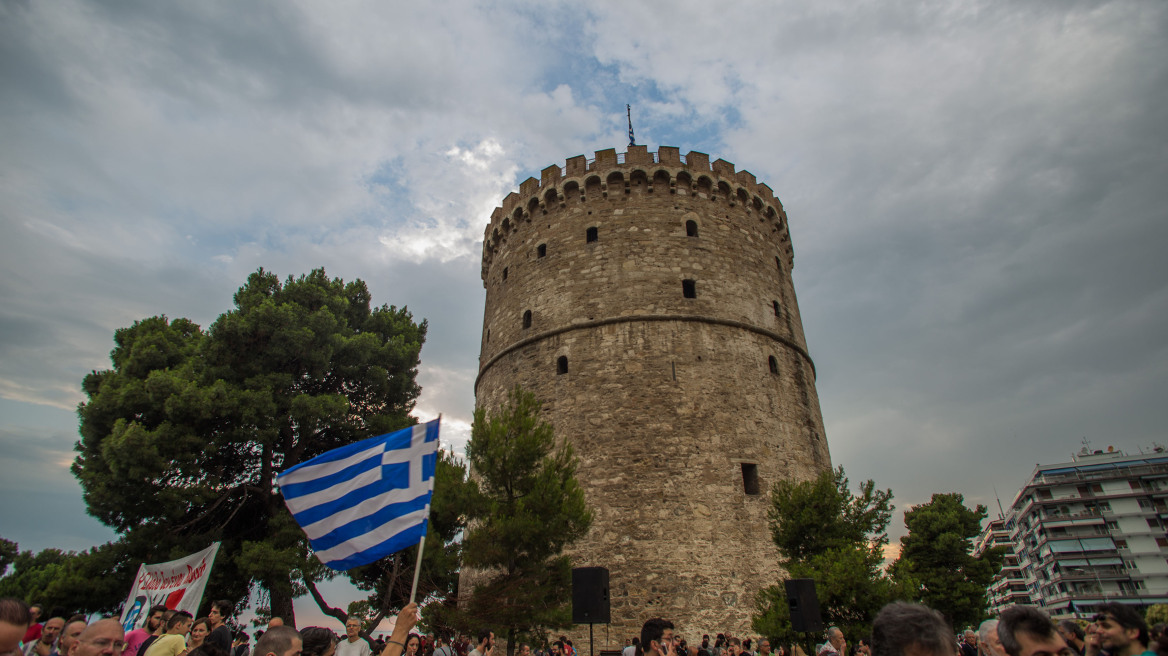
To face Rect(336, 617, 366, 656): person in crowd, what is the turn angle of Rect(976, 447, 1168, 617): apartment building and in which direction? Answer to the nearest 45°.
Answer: approximately 45° to its left

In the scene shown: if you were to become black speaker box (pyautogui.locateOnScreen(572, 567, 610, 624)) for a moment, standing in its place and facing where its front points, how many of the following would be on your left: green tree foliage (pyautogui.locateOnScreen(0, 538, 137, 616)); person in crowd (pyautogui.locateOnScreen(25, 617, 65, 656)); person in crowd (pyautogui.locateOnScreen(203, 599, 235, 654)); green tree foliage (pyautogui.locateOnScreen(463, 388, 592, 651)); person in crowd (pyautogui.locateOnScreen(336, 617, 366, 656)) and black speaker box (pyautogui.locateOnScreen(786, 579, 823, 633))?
1

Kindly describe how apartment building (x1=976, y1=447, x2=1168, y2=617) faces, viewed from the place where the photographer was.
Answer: facing the viewer and to the left of the viewer

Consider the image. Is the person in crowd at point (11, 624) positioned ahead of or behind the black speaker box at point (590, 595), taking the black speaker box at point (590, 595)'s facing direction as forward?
ahead

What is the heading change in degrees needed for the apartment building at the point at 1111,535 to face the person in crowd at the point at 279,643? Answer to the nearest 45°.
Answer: approximately 45° to its left

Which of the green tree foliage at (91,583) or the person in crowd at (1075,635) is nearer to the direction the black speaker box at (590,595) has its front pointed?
the person in crowd

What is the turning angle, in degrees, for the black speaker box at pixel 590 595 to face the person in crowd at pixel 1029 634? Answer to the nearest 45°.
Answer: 0° — it already faces them

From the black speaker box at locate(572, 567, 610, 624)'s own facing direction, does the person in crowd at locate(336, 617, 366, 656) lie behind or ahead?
ahead

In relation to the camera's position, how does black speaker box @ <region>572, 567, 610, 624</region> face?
facing the viewer

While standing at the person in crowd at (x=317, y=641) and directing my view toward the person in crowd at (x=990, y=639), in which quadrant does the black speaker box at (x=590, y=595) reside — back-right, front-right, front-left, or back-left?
front-left

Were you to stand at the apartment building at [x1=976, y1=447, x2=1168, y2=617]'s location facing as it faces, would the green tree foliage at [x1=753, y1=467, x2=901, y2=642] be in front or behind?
in front

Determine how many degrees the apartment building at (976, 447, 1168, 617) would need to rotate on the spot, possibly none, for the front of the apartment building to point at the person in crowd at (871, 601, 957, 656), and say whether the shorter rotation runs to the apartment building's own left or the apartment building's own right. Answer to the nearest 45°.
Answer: approximately 45° to the apartment building's own left

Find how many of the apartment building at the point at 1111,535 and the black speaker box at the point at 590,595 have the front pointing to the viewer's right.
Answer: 0

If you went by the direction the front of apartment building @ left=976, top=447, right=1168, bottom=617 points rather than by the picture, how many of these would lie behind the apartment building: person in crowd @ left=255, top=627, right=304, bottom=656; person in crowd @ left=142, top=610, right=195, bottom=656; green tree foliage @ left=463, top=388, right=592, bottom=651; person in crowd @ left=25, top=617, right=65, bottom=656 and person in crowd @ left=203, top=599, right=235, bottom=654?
0
